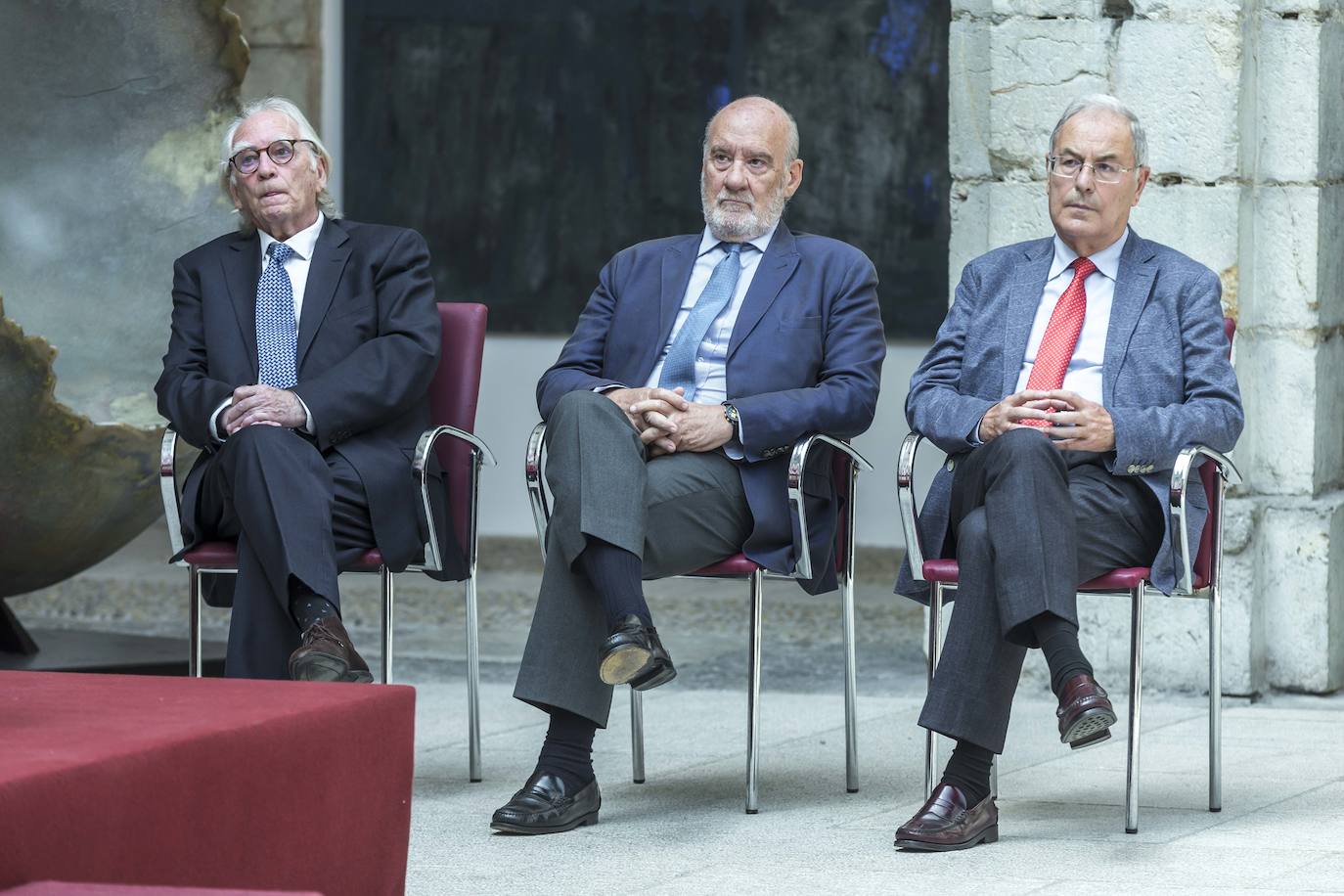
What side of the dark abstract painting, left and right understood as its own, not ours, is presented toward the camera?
front

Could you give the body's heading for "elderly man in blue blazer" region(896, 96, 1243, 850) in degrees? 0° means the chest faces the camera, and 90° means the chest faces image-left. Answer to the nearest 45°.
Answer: approximately 45°

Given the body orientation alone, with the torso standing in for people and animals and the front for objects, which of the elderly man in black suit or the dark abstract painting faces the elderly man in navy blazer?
the dark abstract painting

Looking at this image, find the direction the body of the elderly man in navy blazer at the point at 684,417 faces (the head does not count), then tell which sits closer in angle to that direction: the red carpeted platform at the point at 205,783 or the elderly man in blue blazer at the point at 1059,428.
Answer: the red carpeted platform

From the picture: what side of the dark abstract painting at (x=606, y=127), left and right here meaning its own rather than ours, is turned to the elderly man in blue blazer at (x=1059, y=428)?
front

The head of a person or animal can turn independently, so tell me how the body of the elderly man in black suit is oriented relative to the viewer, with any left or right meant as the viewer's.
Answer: facing the viewer and to the left of the viewer

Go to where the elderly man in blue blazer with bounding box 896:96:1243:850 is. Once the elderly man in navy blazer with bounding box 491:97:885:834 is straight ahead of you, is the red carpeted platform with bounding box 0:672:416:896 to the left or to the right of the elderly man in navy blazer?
left

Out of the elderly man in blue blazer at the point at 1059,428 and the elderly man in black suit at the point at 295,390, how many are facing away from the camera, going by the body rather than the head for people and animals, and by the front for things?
0

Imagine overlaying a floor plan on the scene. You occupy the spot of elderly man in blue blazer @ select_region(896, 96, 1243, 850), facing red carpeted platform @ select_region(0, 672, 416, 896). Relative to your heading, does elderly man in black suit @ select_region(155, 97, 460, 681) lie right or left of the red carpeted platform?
right

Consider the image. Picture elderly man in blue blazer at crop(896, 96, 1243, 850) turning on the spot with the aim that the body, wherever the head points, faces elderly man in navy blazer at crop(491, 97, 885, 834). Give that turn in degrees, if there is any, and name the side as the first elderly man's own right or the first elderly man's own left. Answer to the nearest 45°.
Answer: approximately 45° to the first elderly man's own right
